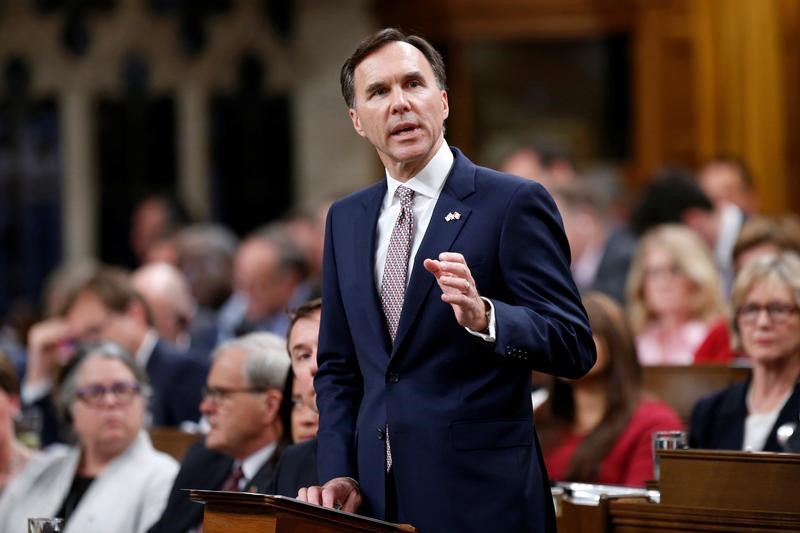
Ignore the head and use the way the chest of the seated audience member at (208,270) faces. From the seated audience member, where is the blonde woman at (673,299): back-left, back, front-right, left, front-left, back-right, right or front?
front-left

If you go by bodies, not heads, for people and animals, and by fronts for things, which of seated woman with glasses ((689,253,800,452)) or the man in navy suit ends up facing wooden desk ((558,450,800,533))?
the seated woman with glasses

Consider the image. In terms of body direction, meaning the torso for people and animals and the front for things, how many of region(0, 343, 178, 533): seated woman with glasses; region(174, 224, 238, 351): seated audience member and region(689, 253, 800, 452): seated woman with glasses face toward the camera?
3

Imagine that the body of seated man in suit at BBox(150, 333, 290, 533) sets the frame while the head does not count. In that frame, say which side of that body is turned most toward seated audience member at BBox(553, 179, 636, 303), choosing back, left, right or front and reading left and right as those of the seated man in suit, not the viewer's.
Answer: back

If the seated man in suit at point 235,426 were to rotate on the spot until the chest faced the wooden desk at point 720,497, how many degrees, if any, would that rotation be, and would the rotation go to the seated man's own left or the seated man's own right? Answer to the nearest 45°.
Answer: approximately 90° to the seated man's own left

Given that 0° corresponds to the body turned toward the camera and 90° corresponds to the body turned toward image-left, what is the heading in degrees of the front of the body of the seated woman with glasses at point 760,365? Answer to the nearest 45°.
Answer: approximately 0°

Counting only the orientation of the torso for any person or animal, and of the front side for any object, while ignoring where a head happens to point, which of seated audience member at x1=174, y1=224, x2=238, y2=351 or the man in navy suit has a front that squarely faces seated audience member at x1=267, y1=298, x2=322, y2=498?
seated audience member at x1=174, y1=224, x2=238, y2=351

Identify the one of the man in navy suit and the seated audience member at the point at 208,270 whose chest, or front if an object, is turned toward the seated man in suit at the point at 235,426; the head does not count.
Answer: the seated audience member
